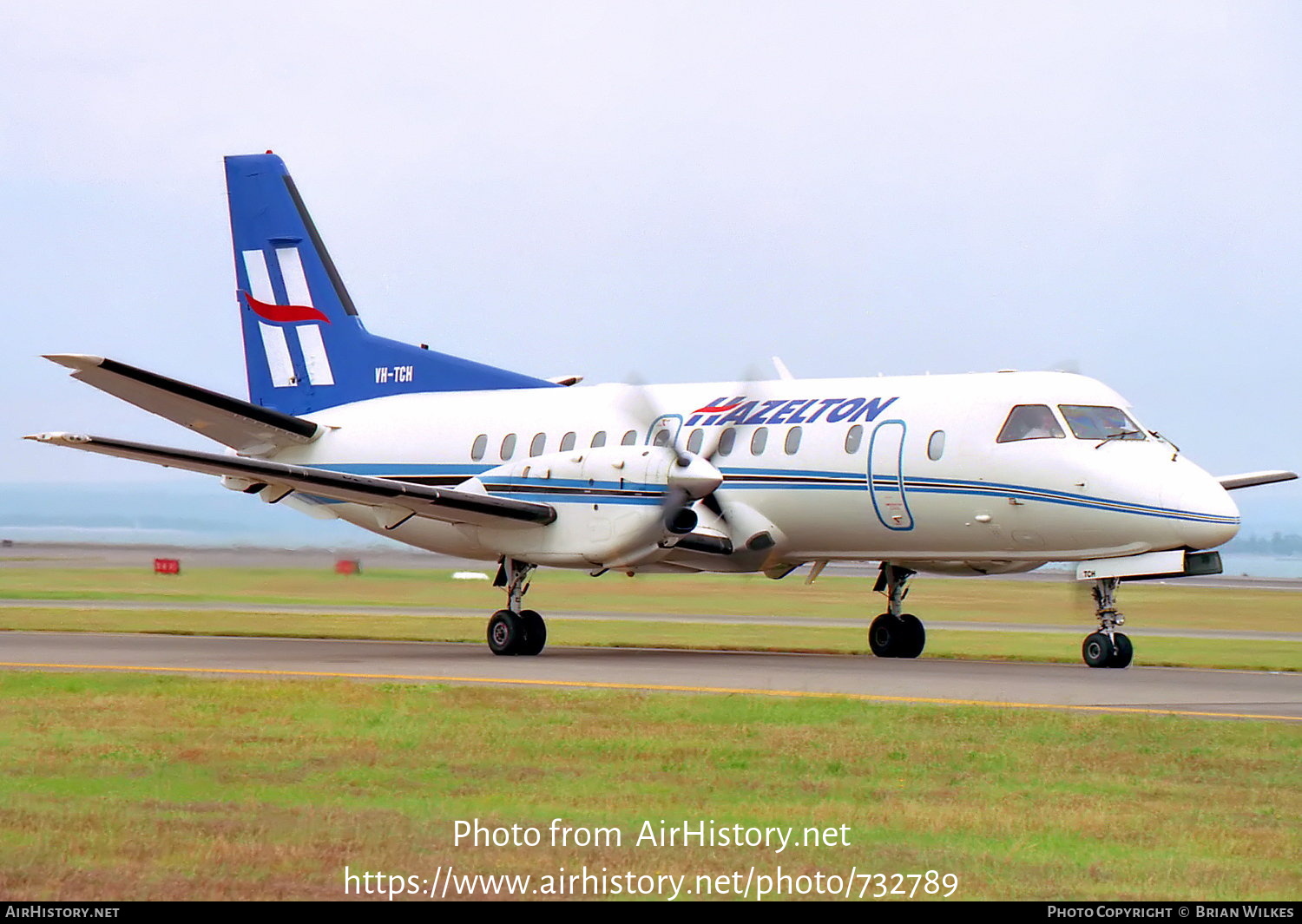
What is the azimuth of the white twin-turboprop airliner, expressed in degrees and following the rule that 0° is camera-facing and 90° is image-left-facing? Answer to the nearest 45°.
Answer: approximately 315°
